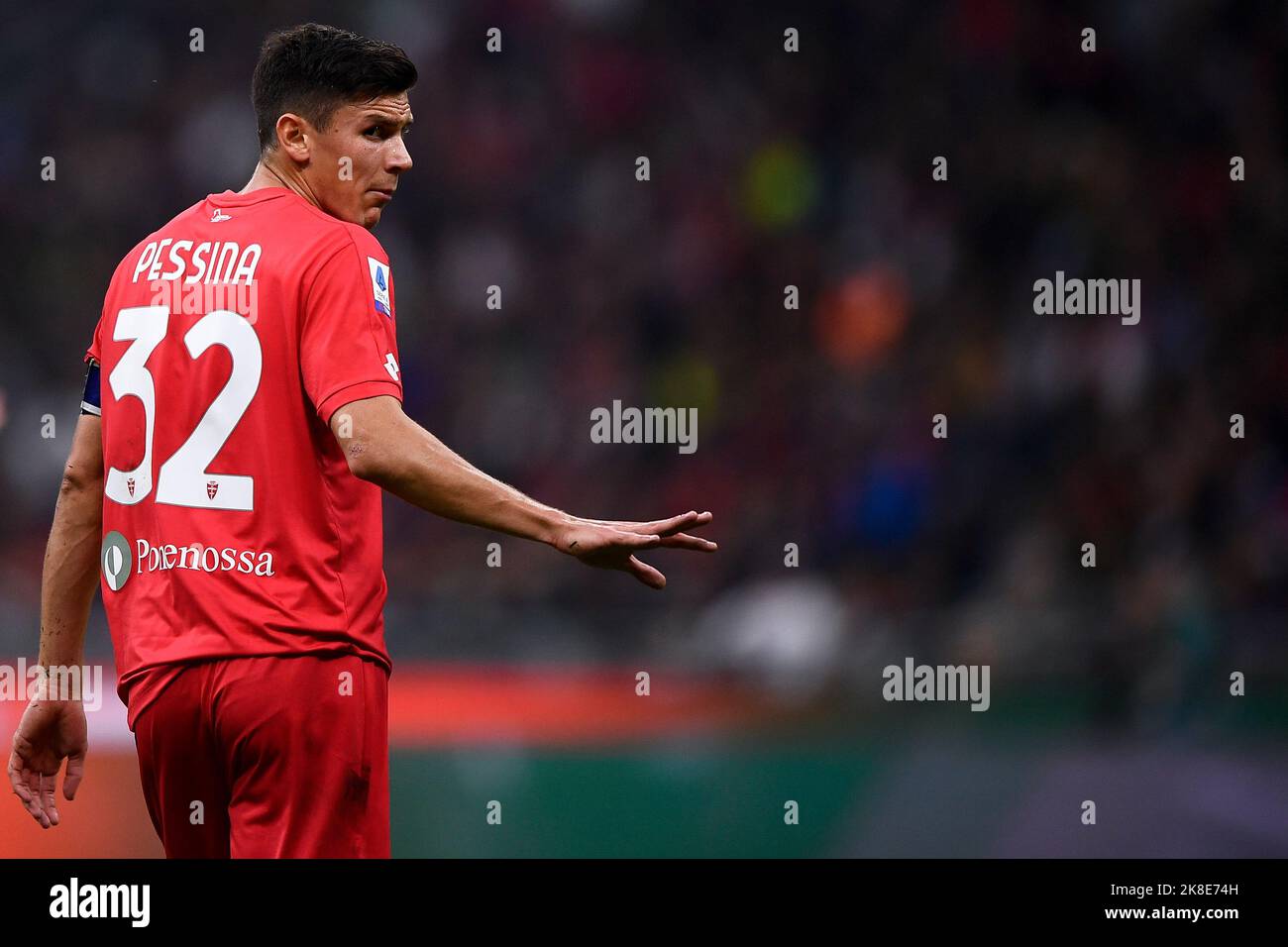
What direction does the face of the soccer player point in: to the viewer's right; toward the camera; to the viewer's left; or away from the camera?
to the viewer's right

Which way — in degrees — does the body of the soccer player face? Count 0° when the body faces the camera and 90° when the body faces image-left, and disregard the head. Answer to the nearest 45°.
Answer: approximately 225°
